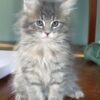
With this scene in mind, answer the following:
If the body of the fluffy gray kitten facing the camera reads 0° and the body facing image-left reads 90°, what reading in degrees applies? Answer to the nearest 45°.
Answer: approximately 0°

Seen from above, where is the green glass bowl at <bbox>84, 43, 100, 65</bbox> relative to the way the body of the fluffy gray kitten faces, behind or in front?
behind
